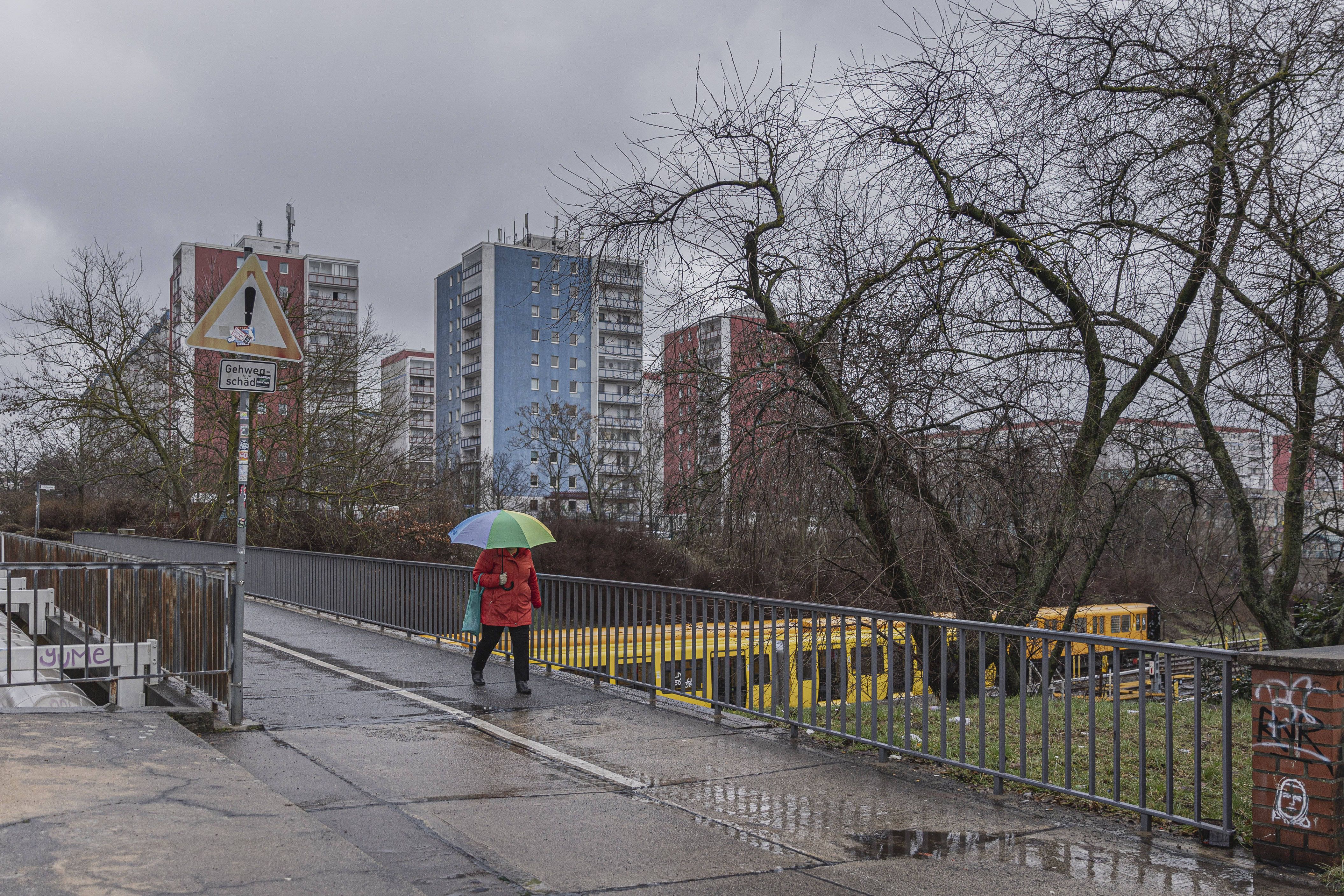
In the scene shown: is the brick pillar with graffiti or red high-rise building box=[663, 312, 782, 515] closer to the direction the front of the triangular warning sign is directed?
the brick pillar with graffiti

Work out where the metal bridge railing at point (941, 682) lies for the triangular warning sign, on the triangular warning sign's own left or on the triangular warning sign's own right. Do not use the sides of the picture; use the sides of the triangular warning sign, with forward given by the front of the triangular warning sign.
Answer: on the triangular warning sign's own left

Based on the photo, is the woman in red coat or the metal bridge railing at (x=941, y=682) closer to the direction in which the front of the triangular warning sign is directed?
the metal bridge railing

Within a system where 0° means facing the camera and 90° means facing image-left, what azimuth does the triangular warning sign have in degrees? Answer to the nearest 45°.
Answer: approximately 0°

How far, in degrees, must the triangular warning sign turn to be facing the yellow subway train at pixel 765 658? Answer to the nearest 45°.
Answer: approximately 90° to its left
